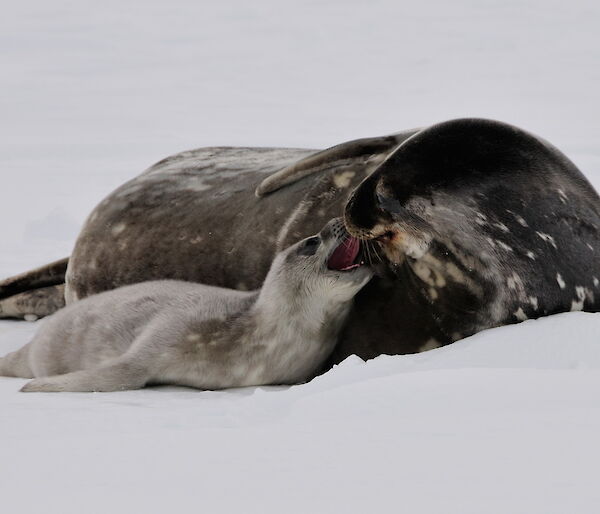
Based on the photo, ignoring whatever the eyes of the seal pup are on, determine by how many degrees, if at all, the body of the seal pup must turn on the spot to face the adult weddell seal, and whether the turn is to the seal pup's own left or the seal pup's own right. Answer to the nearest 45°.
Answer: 0° — it already faces it

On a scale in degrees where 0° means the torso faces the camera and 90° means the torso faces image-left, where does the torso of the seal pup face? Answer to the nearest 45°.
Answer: approximately 270°
